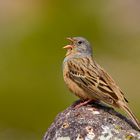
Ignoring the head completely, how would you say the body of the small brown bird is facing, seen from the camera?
to the viewer's left
